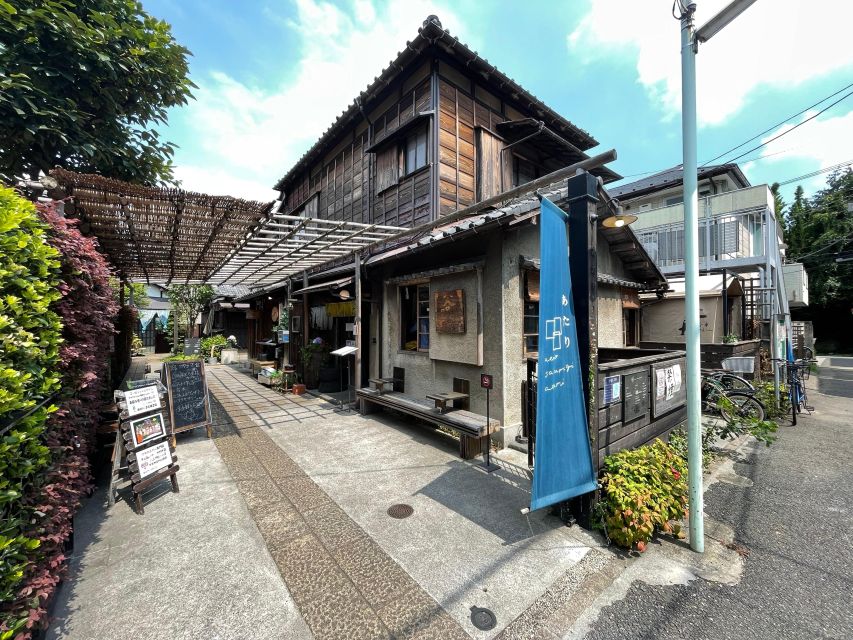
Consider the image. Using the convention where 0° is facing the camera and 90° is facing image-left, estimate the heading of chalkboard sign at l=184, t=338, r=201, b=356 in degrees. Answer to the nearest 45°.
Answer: approximately 0°

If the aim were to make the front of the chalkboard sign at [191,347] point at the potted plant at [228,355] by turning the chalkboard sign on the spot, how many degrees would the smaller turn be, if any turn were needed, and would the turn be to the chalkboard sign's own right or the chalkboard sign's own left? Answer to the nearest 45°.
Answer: approximately 135° to the chalkboard sign's own left

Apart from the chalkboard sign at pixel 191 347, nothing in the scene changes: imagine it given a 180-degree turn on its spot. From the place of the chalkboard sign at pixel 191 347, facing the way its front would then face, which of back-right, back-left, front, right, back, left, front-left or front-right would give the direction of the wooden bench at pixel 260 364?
back-right

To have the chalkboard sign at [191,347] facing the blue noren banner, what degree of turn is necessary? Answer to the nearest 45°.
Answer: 0° — it already faces it

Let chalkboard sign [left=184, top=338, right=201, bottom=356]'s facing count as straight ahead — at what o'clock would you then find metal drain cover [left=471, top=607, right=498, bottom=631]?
The metal drain cover is roughly at 12 o'clock from the chalkboard sign.

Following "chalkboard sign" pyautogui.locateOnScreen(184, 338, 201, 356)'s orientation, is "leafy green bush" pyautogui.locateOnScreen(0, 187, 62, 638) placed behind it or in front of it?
in front

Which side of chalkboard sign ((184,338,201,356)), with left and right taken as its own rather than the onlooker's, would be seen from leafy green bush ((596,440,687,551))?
front

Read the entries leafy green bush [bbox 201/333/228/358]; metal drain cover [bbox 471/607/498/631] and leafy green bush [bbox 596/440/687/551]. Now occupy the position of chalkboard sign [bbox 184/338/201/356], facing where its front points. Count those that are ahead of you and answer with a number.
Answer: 2

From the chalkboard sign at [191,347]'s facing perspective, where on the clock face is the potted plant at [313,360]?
The potted plant is roughly at 11 o'clock from the chalkboard sign.

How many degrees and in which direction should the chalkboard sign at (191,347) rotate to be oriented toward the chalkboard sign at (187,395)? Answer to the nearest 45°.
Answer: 0° — it already faces it

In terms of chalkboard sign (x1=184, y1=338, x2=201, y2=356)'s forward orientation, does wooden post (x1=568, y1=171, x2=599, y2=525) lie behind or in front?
in front

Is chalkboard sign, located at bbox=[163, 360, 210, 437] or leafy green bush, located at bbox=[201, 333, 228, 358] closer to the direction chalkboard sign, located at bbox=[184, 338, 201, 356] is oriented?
the chalkboard sign
